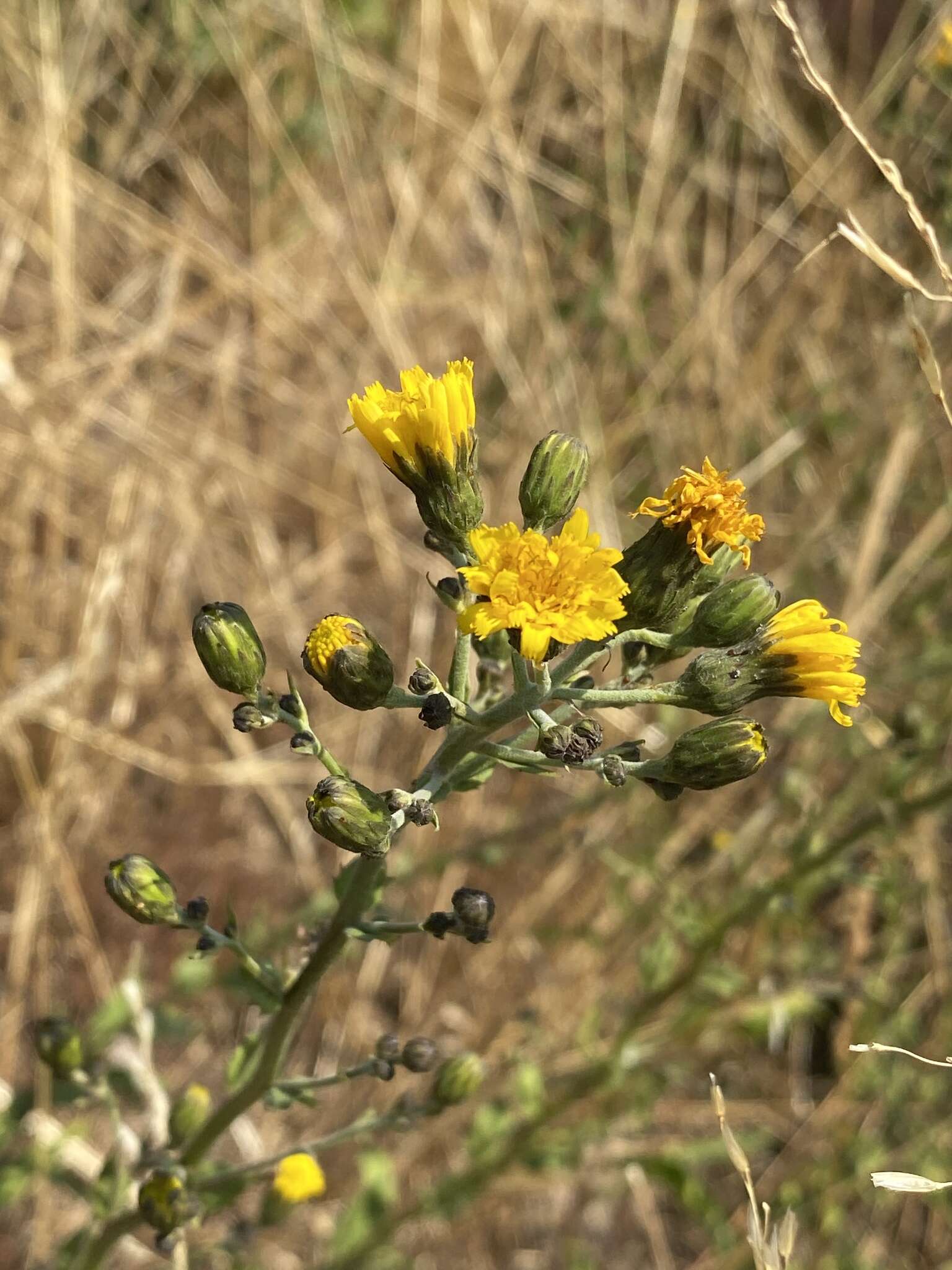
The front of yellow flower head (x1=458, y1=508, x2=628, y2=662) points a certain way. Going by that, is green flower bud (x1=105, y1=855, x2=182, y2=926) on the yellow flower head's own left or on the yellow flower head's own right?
on the yellow flower head's own right

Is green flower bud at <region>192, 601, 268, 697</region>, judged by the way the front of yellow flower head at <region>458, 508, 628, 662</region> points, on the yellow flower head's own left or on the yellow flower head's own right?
on the yellow flower head's own right

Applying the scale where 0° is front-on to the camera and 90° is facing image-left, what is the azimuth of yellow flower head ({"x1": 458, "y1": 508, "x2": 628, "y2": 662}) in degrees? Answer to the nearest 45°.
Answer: approximately 0°
